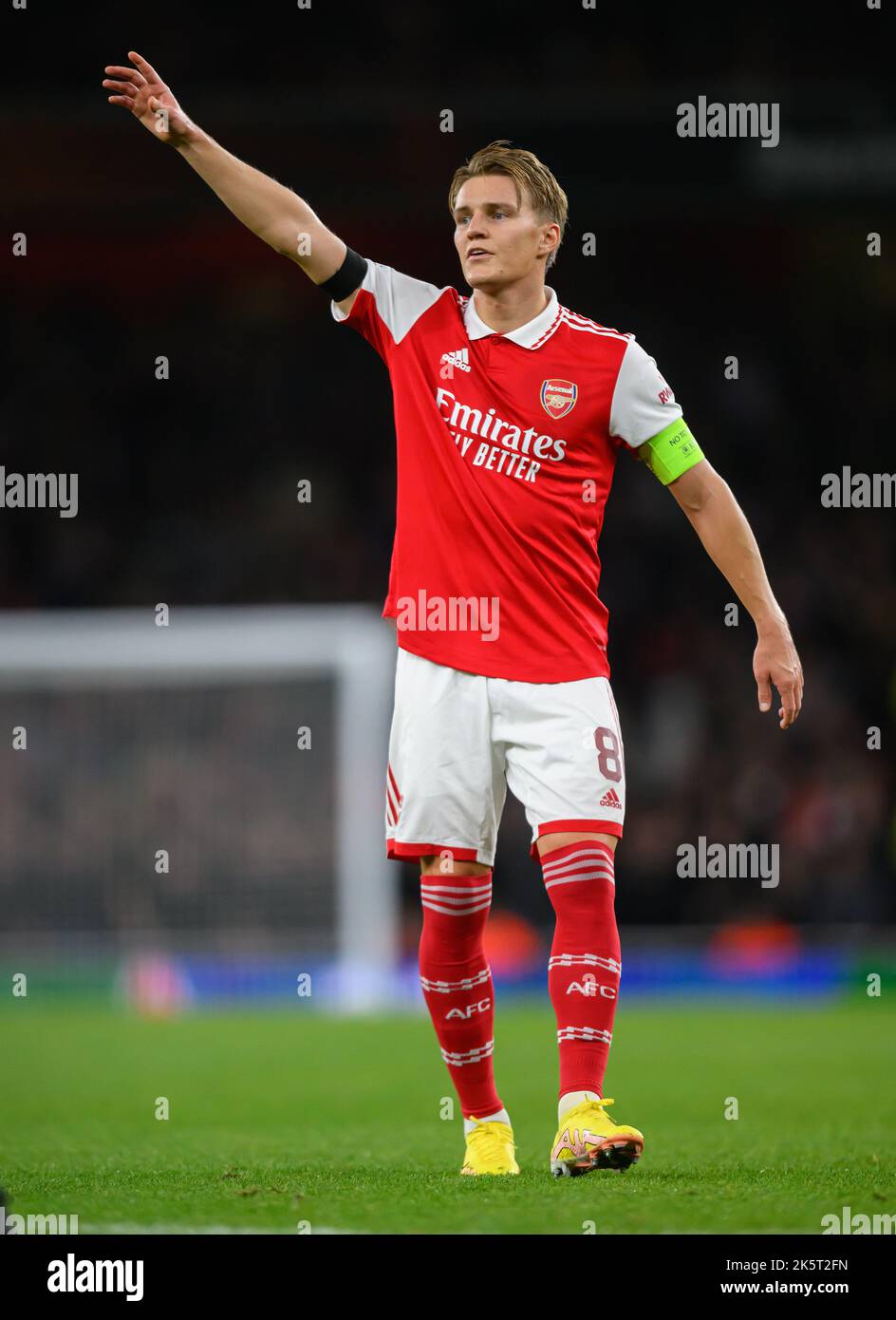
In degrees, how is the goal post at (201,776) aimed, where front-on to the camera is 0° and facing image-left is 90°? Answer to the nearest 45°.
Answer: approximately 0°

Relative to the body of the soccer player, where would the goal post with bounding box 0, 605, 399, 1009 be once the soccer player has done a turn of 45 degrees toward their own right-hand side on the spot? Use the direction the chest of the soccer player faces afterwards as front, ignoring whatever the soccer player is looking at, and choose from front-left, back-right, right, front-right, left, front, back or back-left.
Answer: back-right

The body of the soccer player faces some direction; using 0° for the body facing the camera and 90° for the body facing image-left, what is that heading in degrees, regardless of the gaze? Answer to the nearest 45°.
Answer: approximately 0°

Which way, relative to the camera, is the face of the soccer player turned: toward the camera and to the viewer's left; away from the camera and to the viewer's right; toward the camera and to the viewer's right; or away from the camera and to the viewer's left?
toward the camera and to the viewer's left
